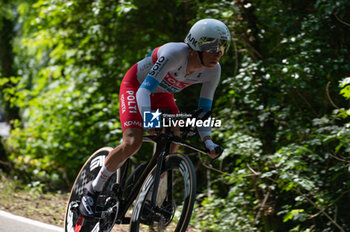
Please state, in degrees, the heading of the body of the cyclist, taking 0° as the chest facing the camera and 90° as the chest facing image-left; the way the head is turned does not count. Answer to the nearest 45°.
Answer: approximately 315°
